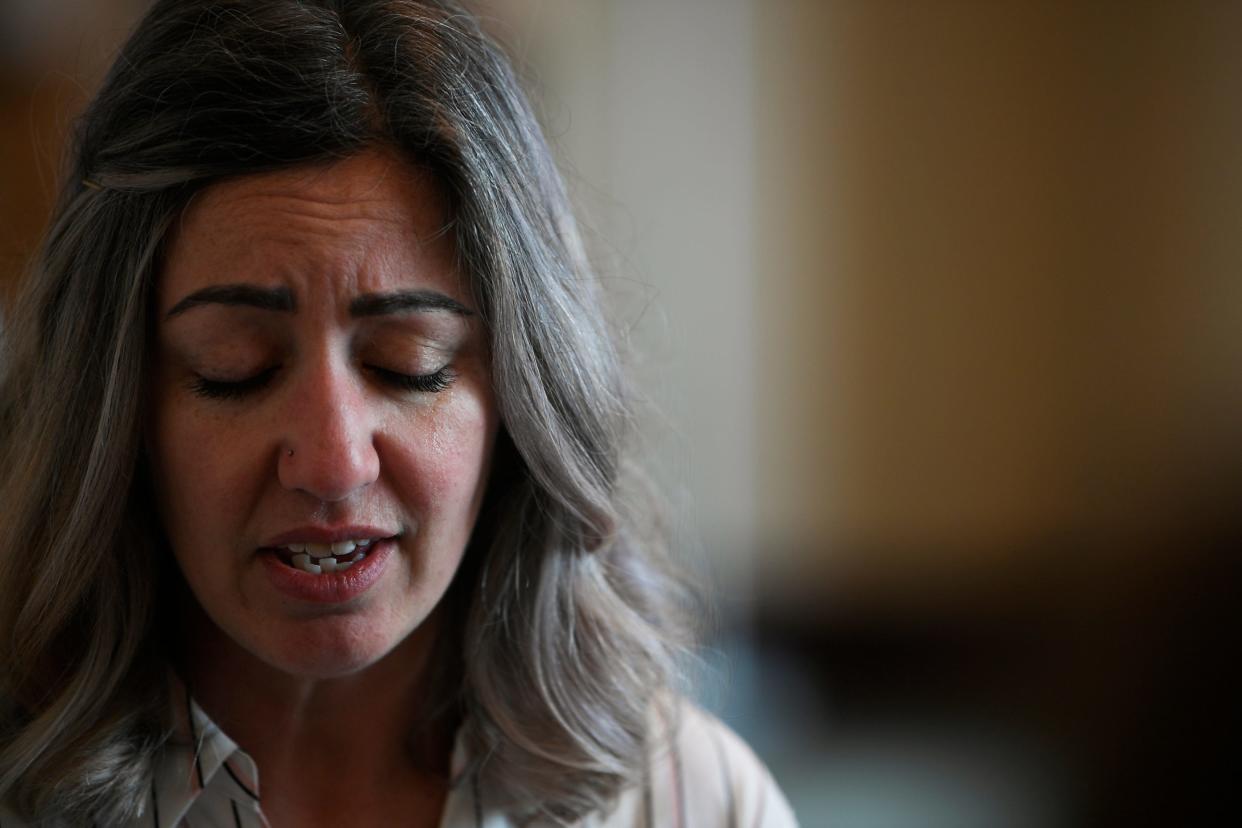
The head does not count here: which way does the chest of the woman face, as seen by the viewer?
toward the camera
